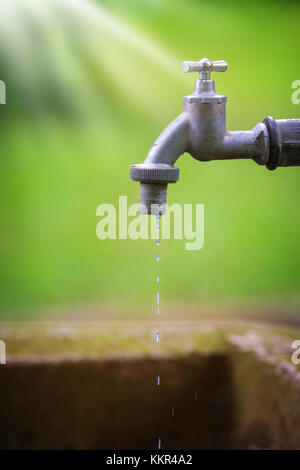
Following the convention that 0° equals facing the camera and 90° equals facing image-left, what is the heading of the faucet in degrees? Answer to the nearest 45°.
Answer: approximately 90°
